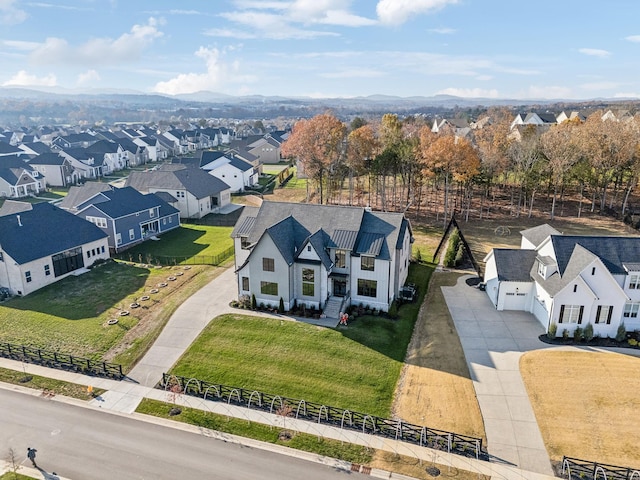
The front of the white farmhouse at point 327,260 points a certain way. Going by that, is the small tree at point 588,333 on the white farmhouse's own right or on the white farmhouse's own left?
on the white farmhouse's own left

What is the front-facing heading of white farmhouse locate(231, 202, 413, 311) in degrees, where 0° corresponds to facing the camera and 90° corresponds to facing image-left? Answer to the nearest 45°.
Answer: approximately 0°

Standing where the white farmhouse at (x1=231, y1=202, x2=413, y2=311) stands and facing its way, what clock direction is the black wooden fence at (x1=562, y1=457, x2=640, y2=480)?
The black wooden fence is roughly at 11 o'clock from the white farmhouse.

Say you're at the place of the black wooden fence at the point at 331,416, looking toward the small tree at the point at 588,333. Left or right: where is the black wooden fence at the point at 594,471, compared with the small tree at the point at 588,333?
right

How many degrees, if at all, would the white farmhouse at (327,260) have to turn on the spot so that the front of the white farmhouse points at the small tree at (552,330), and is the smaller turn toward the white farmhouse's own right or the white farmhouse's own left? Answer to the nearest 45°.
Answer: approximately 90° to the white farmhouse's own left

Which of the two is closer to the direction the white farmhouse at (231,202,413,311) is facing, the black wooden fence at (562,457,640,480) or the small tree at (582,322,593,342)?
the black wooden fence

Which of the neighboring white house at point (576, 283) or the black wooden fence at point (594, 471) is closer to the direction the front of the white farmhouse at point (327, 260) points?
the black wooden fence

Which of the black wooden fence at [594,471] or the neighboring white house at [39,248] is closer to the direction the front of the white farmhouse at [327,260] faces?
the black wooden fence

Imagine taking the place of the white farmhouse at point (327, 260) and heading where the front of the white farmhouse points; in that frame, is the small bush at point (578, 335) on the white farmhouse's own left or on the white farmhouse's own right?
on the white farmhouse's own left

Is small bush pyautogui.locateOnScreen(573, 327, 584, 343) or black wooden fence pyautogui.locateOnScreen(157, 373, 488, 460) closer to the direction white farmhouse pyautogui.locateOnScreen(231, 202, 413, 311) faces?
the black wooden fence

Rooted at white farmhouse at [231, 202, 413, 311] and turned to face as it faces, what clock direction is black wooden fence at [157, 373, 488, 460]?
The black wooden fence is roughly at 12 o'clock from the white farmhouse.

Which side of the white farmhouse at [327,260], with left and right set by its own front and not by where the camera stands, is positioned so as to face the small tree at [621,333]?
left

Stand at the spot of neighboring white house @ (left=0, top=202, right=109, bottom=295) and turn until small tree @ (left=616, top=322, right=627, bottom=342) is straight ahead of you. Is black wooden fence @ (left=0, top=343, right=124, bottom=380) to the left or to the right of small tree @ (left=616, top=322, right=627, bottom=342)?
right
